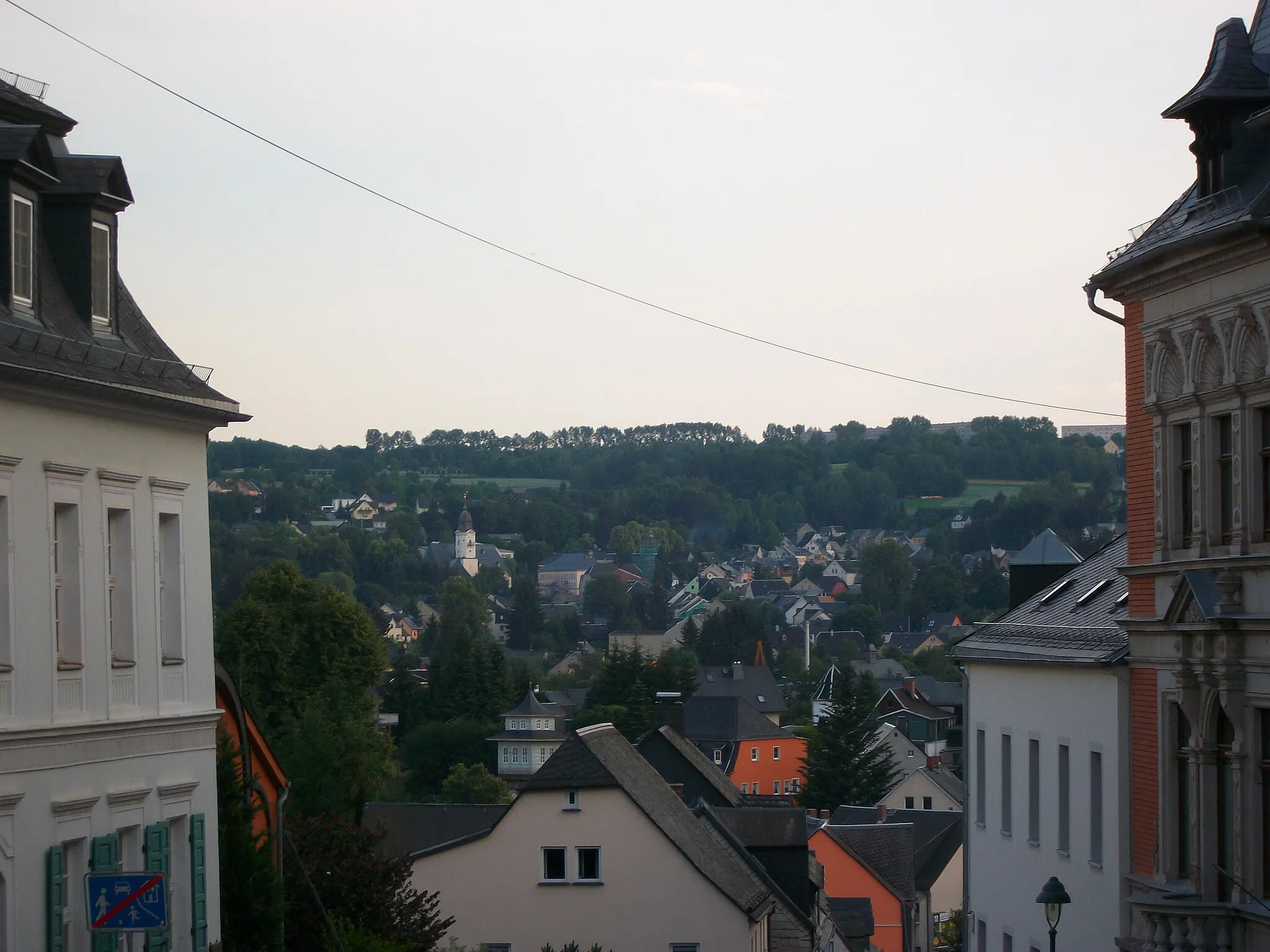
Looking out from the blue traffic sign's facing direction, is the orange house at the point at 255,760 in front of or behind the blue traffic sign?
behind

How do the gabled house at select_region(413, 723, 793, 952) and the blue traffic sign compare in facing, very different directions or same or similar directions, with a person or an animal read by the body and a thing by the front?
same or similar directions

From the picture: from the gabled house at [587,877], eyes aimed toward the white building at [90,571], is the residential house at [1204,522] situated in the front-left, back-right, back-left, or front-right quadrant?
front-left

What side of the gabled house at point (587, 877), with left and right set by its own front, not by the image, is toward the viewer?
front

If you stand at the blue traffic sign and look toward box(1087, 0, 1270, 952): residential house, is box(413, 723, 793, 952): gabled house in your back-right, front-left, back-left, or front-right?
front-left

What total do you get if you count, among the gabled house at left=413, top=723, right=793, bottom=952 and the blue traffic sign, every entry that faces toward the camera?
2

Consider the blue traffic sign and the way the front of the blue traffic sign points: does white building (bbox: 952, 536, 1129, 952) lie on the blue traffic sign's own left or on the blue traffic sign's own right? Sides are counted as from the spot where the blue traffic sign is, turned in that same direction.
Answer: on the blue traffic sign's own left

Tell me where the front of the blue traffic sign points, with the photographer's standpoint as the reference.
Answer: facing the viewer

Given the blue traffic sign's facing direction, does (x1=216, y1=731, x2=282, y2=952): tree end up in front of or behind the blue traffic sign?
behind

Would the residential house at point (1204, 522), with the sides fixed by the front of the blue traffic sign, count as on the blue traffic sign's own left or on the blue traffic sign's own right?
on the blue traffic sign's own left
